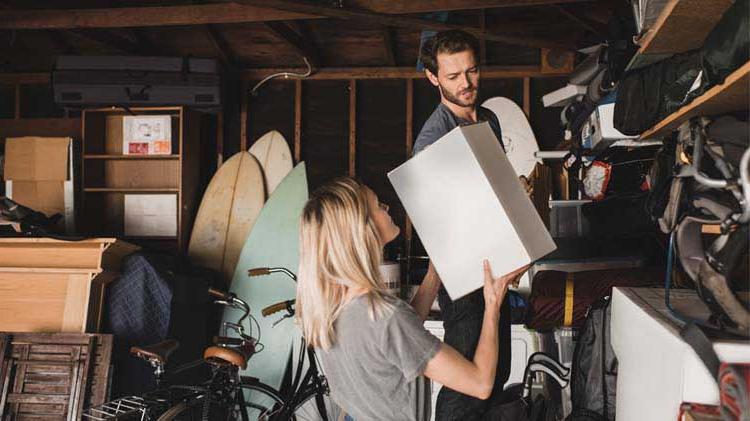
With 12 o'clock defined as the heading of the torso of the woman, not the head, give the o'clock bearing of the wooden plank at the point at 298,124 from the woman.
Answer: The wooden plank is roughly at 10 o'clock from the woman.

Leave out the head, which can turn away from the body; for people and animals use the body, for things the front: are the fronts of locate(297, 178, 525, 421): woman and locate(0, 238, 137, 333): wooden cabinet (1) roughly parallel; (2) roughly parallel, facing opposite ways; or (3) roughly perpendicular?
roughly perpendicular

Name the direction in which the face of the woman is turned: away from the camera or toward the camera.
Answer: away from the camera

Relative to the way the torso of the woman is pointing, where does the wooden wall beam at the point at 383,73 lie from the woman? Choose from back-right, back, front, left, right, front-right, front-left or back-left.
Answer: front-left

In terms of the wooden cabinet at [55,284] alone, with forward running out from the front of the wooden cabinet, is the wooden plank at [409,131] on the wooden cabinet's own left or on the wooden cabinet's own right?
on the wooden cabinet's own left

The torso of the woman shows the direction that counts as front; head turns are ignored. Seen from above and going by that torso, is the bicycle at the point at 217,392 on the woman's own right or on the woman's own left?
on the woman's own left

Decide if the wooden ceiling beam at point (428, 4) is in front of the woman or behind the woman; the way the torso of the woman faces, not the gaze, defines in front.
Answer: in front

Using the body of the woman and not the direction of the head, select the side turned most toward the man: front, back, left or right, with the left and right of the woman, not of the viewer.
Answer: front

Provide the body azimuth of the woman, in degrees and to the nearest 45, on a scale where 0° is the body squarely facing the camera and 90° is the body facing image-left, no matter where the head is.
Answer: approximately 225°

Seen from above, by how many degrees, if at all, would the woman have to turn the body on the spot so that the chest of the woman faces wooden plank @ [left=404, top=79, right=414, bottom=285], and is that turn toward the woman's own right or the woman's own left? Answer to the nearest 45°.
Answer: approximately 45° to the woman's own left

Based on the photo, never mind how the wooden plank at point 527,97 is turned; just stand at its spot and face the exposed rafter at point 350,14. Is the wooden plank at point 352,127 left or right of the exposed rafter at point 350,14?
right

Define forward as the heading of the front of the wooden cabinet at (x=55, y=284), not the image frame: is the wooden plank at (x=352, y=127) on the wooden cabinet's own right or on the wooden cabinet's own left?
on the wooden cabinet's own left

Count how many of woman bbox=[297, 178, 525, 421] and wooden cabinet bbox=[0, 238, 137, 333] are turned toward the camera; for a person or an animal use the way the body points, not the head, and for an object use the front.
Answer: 1

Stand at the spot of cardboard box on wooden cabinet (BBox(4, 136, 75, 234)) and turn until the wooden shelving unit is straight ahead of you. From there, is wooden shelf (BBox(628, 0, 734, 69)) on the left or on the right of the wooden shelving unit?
right

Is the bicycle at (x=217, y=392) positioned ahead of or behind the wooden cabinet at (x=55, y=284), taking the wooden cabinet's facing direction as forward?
ahead
